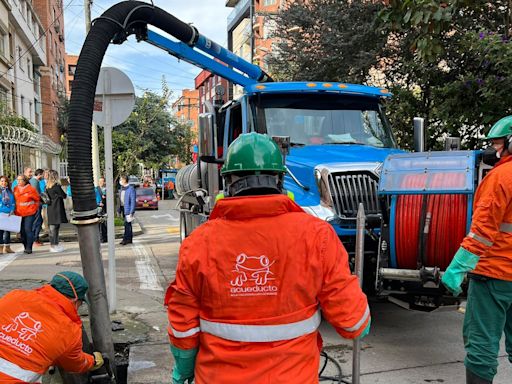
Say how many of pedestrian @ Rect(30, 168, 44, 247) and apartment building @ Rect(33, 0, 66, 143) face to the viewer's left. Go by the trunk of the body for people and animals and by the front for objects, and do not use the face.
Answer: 0

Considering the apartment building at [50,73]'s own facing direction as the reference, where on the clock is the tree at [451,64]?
The tree is roughly at 1 o'clock from the apartment building.

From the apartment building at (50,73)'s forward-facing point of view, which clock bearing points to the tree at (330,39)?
The tree is roughly at 1 o'clock from the apartment building.

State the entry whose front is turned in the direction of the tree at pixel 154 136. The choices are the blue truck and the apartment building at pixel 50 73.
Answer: the apartment building

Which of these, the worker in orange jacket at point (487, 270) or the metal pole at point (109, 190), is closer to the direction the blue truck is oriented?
the worker in orange jacket

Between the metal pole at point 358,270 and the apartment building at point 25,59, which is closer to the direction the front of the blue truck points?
the metal pole

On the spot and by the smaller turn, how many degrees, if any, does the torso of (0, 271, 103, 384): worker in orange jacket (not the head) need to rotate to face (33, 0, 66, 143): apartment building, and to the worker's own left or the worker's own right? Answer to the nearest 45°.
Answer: approximately 45° to the worker's own left

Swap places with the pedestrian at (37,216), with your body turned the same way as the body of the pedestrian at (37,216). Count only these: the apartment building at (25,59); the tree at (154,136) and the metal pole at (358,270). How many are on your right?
1

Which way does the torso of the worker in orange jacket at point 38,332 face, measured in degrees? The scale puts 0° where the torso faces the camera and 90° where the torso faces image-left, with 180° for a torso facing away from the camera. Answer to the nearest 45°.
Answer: approximately 225°

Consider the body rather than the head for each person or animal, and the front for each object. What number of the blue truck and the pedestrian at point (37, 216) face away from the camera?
0
